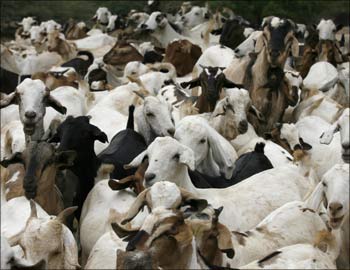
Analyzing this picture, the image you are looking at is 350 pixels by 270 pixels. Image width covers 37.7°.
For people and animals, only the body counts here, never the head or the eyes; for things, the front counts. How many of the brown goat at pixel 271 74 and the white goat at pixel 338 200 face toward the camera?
2

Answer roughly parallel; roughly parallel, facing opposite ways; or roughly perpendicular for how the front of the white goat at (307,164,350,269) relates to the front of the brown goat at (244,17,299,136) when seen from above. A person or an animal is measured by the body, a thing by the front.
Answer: roughly parallel

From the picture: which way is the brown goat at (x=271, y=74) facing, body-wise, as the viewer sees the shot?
toward the camera

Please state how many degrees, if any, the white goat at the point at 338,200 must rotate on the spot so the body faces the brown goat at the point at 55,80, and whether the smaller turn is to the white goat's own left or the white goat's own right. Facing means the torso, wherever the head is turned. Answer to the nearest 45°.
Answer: approximately 135° to the white goat's own right

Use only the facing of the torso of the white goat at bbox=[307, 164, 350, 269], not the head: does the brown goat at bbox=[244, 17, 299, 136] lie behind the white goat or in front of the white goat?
behind

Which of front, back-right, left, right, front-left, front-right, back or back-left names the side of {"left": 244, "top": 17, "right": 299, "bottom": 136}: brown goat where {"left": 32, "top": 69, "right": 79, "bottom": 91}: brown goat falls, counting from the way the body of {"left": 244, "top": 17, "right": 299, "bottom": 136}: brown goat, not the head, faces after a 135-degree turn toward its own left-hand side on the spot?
back-left

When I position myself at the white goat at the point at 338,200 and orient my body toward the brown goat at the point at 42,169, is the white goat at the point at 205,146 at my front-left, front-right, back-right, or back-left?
front-right

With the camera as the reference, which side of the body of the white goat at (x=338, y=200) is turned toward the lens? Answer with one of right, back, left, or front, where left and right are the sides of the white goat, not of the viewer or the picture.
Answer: front
